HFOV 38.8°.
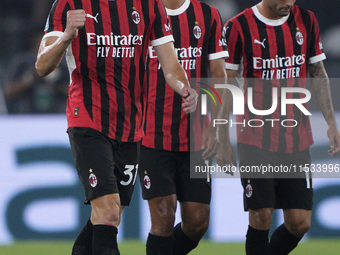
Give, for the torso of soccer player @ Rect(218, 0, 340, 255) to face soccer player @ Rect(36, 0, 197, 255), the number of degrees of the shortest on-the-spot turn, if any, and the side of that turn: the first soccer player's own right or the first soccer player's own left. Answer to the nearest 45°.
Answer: approximately 45° to the first soccer player's own right

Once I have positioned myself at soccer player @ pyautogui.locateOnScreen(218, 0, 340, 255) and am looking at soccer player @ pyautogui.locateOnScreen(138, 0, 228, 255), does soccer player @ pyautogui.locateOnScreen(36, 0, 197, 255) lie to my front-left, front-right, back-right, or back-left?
front-left

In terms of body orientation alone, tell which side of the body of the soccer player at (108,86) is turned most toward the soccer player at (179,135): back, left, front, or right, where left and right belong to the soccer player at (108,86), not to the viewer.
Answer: left

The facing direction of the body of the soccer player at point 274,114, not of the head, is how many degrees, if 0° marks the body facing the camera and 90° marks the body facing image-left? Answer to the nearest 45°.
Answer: approximately 0°

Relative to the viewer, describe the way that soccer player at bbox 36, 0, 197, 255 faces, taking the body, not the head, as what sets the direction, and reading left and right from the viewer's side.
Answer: facing the viewer and to the right of the viewer

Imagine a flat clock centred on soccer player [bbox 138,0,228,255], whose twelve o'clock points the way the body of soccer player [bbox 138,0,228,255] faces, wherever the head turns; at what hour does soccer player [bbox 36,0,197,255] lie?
soccer player [bbox 36,0,197,255] is roughly at 1 o'clock from soccer player [bbox 138,0,228,255].

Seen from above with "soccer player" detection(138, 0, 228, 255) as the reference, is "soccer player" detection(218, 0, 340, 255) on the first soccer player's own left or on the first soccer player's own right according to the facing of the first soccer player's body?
on the first soccer player's own left

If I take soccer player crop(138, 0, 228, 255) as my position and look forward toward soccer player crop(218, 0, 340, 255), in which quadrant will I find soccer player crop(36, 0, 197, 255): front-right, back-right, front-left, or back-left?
back-right

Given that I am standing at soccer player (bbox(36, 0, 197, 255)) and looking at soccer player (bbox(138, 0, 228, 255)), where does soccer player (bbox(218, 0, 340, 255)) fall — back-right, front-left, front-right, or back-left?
front-right

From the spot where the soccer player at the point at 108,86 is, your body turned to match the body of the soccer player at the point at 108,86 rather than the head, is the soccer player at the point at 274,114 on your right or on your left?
on your left

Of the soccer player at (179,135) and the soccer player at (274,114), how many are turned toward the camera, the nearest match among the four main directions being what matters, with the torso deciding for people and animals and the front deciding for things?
2

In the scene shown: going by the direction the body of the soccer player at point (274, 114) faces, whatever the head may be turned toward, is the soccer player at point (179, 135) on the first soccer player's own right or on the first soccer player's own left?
on the first soccer player's own right

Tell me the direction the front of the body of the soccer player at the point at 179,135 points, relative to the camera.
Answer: toward the camera

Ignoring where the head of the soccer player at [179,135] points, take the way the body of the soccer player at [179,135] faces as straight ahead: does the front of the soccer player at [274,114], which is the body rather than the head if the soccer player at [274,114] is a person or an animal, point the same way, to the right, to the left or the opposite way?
the same way
